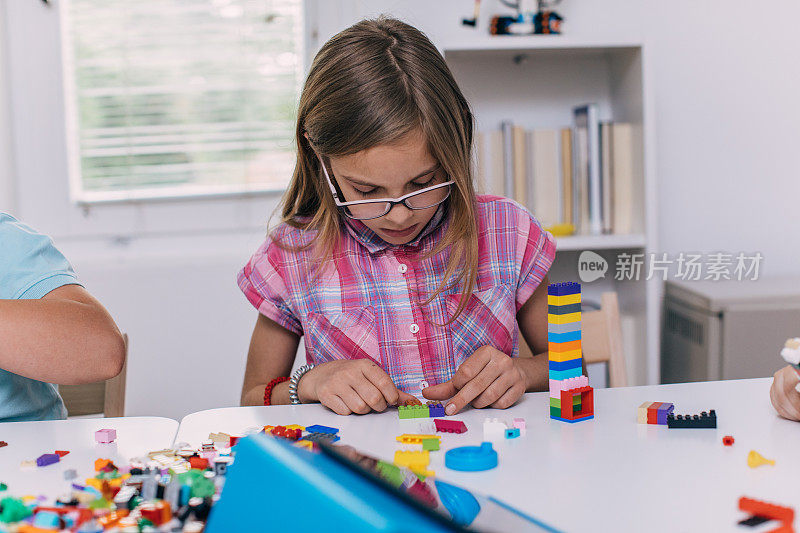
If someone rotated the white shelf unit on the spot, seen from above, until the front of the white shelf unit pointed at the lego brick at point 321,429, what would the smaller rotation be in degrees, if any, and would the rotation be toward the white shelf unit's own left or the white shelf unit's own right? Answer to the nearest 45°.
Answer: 0° — it already faces it

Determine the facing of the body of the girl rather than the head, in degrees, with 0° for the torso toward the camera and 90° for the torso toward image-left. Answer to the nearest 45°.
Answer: approximately 0°

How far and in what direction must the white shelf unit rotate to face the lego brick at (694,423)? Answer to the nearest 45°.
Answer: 0° — it already faces it

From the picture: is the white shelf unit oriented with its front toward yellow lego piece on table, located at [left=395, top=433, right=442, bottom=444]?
yes

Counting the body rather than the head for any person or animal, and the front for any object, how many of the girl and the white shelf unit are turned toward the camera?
2
